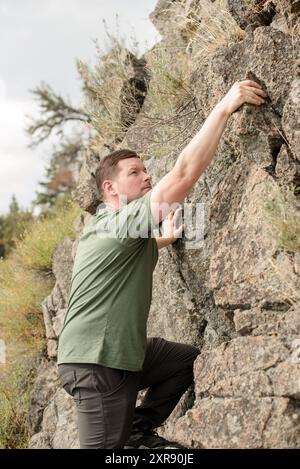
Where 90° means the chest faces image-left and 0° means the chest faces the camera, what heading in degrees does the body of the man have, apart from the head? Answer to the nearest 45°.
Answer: approximately 270°
